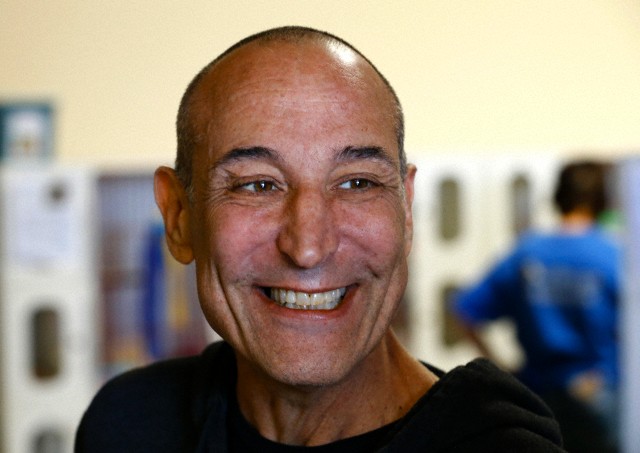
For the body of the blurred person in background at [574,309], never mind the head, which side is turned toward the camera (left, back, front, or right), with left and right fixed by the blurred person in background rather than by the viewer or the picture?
back

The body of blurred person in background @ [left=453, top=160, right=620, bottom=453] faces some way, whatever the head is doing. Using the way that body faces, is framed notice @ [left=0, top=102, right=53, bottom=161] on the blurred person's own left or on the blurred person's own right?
on the blurred person's own left

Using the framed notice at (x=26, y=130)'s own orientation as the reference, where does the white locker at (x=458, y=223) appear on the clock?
The white locker is roughly at 10 o'clock from the framed notice.

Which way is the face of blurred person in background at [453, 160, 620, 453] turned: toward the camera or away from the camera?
away from the camera

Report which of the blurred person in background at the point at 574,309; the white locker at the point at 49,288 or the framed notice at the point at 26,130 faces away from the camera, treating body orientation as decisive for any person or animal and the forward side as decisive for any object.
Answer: the blurred person in background

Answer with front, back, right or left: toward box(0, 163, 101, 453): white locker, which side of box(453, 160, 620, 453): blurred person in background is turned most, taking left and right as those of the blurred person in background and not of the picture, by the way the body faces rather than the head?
left

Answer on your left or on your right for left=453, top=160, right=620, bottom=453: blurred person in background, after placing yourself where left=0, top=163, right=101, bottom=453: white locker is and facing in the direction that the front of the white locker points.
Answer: on your left

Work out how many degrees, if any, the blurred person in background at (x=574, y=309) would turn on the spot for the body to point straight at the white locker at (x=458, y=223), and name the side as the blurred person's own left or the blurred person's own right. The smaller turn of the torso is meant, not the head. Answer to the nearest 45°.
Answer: approximately 45° to the blurred person's own left

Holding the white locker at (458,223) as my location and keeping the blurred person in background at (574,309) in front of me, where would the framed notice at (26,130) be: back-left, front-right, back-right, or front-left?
back-right

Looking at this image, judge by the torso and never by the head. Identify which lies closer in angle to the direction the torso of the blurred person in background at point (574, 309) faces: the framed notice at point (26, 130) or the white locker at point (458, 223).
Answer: the white locker

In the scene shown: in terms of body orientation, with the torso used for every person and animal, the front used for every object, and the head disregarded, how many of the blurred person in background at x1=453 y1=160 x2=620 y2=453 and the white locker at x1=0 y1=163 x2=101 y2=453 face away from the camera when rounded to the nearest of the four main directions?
1
